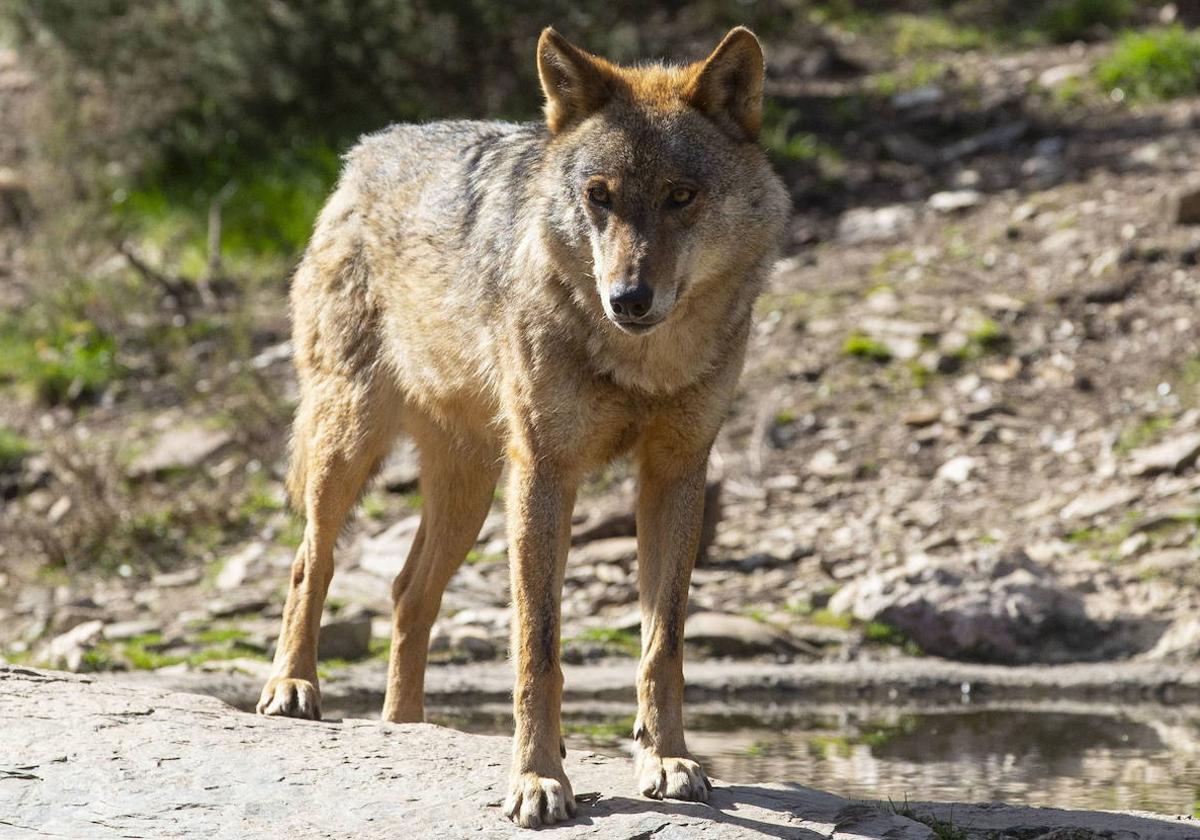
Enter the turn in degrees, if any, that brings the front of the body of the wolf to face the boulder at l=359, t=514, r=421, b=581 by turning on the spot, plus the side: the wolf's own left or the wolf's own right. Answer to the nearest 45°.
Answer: approximately 135° to the wolf's own left

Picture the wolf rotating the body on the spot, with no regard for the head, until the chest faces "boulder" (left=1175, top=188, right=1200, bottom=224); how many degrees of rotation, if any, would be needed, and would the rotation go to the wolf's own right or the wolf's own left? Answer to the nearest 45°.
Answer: approximately 90° to the wolf's own left

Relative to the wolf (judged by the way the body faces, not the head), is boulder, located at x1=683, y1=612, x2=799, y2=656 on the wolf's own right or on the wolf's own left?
on the wolf's own left

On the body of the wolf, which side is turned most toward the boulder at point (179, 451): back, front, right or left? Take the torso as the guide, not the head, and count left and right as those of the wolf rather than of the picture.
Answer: back

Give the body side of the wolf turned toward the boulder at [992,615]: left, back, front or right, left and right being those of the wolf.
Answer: left

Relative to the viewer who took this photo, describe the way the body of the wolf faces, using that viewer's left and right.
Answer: facing the viewer and to the right of the viewer

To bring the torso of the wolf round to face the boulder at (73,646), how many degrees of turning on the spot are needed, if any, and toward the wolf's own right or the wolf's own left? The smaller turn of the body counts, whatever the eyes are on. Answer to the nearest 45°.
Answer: approximately 180°
